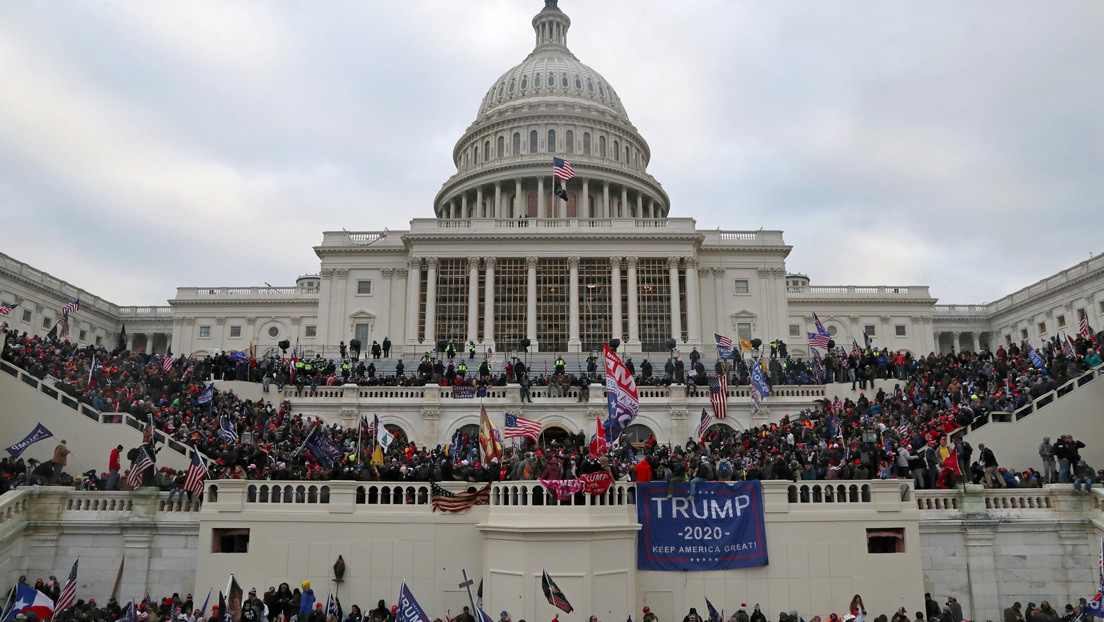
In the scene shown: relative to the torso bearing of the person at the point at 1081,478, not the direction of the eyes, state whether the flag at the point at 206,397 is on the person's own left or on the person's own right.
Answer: on the person's own right

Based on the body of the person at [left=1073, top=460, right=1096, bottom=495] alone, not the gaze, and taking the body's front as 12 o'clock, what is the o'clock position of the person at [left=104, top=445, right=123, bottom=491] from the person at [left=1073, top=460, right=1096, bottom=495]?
the person at [left=104, top=445, right=123, bottom=491] is roughly at 2 o'clock from the person at [left=1073, top=460, right=1096, bottom=495].

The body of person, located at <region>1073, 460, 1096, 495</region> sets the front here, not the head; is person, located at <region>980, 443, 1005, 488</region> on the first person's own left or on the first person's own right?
on the first person's own right

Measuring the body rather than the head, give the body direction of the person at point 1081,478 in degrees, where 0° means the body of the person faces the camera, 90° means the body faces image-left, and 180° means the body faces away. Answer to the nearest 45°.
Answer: approximately 0°
